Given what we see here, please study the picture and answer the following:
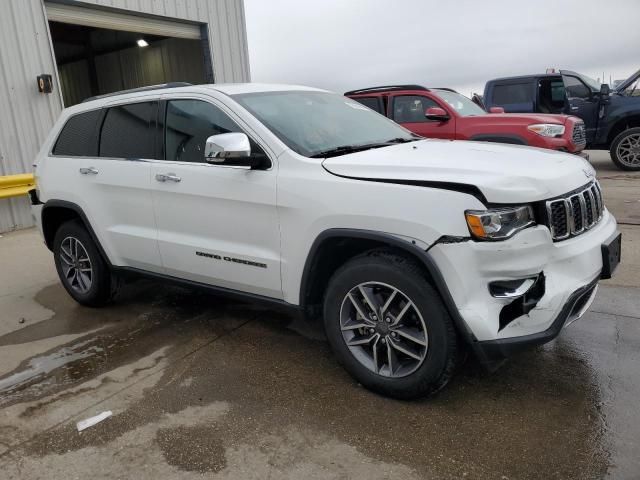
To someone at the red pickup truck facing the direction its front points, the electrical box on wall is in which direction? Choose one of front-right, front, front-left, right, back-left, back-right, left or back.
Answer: back-right

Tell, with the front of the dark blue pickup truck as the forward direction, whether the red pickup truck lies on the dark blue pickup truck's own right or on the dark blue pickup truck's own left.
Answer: on the dark blue pickup truck's own right

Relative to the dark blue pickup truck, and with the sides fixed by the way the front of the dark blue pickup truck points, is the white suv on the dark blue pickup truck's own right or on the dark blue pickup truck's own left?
on the dark blue pickup truck's own right

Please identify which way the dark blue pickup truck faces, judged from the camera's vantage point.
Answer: facing to the right of the viewer

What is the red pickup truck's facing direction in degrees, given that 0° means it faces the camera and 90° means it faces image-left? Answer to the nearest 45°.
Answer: approximately 315°

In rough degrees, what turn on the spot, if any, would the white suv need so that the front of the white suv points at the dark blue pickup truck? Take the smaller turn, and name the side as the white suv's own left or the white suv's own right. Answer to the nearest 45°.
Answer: approximately 90° to the white suv's own left

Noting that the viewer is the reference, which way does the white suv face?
facing the viewer and to the right of the viewer

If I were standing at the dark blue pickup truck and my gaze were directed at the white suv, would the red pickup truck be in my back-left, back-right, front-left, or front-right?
front-right

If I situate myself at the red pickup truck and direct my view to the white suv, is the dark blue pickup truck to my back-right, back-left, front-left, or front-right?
back-left

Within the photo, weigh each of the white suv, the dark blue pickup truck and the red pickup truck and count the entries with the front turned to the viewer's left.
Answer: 0

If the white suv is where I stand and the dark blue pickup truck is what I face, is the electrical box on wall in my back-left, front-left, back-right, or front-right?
front-left

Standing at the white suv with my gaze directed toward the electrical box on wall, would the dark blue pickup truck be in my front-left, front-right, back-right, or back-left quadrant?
front-right

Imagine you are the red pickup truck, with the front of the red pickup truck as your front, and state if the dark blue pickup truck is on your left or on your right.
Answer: on your left

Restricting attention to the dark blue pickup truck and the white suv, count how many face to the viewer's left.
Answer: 0

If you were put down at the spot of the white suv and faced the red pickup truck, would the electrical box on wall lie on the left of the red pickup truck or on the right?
left
